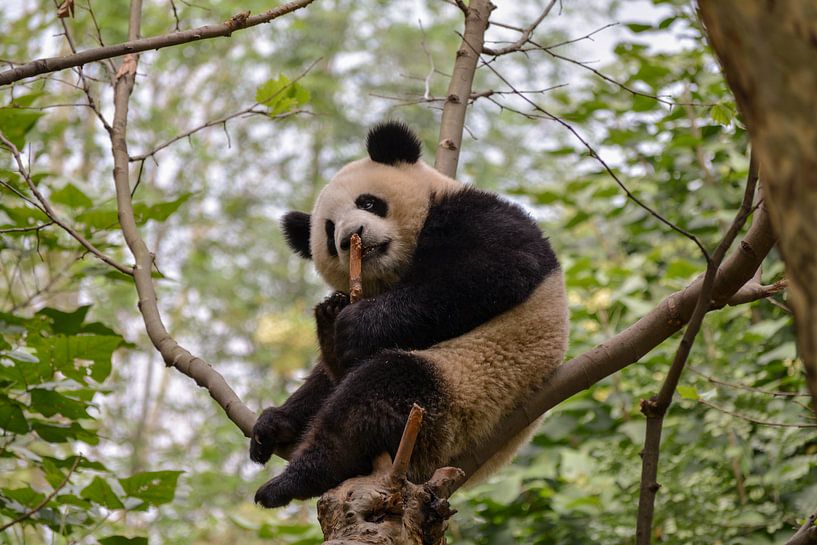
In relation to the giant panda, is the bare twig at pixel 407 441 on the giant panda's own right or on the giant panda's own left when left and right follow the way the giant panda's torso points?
on the giant panda's own left

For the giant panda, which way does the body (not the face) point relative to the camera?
to the viewer's left
